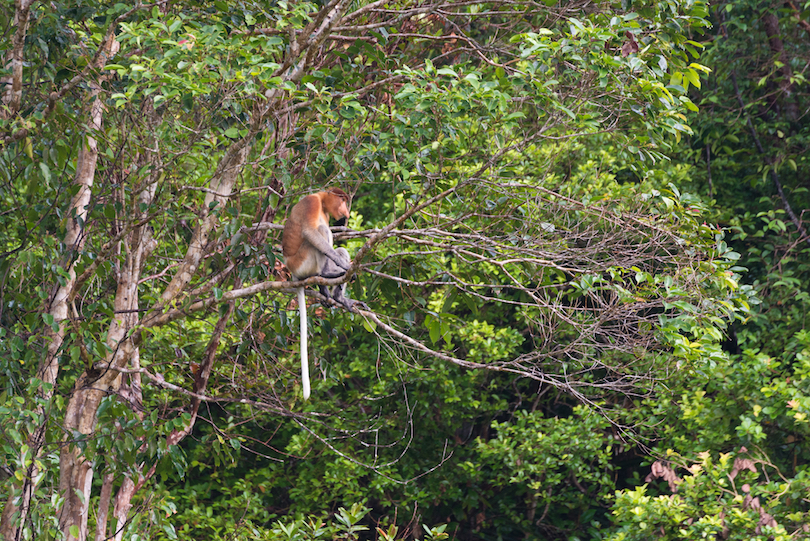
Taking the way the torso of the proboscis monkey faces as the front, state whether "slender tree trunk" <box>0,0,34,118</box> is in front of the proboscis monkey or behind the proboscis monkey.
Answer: behind

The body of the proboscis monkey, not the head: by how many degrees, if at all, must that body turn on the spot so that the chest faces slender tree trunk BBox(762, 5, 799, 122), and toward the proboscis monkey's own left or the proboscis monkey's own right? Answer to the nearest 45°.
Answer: approximately 45° to the proboscis monkey's own left

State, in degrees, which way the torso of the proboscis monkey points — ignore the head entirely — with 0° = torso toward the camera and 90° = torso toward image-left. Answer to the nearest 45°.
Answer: approximately 270°

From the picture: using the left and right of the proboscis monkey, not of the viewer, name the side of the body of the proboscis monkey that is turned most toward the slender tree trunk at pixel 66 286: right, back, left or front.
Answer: back
